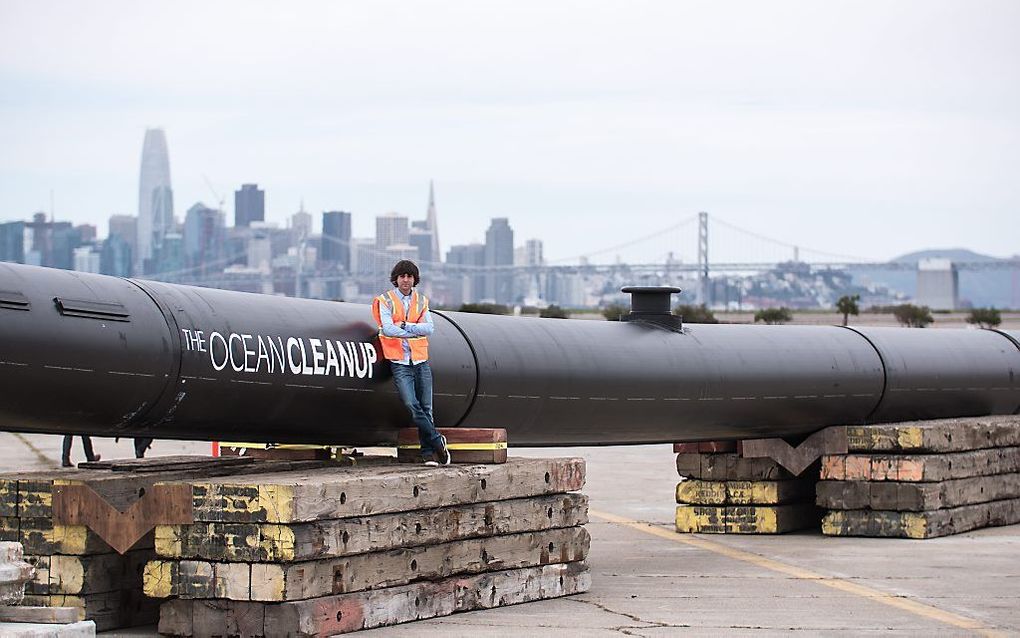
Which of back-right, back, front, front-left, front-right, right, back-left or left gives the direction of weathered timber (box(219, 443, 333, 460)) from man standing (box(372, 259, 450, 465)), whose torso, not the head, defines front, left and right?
back-right

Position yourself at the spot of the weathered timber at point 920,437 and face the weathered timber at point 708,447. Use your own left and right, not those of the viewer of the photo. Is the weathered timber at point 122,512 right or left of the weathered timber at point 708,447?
left

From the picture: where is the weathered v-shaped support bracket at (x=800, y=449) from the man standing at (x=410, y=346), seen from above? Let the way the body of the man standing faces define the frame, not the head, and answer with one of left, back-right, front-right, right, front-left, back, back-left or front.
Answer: back-left

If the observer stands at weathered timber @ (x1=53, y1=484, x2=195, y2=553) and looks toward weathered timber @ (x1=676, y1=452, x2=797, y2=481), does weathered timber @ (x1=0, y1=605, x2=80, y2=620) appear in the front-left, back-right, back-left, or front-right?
back-right

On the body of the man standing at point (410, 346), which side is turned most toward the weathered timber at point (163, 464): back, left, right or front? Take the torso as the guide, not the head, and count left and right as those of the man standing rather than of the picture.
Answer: right

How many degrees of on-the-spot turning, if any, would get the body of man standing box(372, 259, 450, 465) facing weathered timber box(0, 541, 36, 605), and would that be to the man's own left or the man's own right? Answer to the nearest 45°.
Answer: approximately 45° to the man's own right

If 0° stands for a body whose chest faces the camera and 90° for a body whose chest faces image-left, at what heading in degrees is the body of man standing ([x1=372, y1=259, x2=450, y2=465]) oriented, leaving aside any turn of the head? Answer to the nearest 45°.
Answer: approximately 0°

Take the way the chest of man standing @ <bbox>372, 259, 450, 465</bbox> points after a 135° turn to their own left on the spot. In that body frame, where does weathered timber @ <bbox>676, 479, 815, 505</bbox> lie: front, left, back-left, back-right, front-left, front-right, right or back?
front
